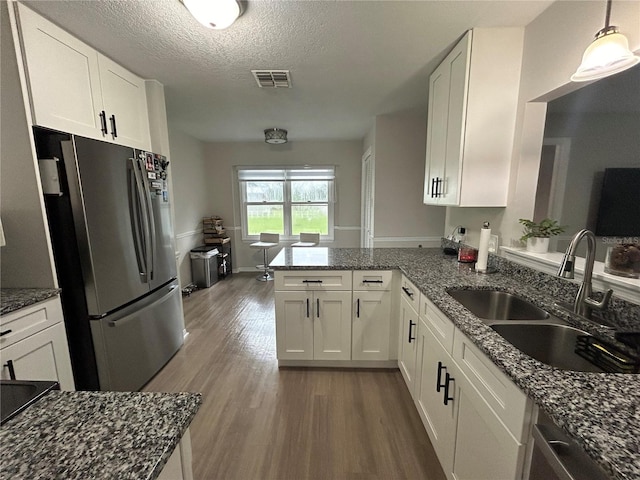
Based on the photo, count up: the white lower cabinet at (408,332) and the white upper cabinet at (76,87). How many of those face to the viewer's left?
1

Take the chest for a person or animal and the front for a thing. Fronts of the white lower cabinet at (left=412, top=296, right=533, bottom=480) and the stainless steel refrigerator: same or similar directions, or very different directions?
very different directions

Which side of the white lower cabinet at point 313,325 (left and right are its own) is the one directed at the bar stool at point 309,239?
back

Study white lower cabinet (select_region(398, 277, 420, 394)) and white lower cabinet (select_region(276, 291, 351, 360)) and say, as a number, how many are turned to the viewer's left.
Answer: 1

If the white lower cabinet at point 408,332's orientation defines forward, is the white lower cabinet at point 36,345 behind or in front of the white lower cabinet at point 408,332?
in front

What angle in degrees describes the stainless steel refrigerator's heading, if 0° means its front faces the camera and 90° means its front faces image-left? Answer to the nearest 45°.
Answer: approximately 315°

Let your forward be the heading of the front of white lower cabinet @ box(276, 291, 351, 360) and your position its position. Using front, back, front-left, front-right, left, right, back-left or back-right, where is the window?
back

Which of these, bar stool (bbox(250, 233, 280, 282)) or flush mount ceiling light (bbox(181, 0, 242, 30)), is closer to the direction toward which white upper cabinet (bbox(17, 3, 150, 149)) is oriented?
the flush mount ceiling light

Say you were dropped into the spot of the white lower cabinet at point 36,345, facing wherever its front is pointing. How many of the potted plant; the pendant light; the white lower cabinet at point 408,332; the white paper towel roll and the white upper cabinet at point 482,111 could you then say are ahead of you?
5

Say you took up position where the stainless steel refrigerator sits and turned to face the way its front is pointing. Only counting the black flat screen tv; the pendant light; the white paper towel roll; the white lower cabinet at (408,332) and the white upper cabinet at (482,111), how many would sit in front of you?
5

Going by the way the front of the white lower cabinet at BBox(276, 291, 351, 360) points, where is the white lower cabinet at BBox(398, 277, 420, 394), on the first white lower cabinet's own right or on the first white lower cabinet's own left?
on the first white lower cabinet's own left
